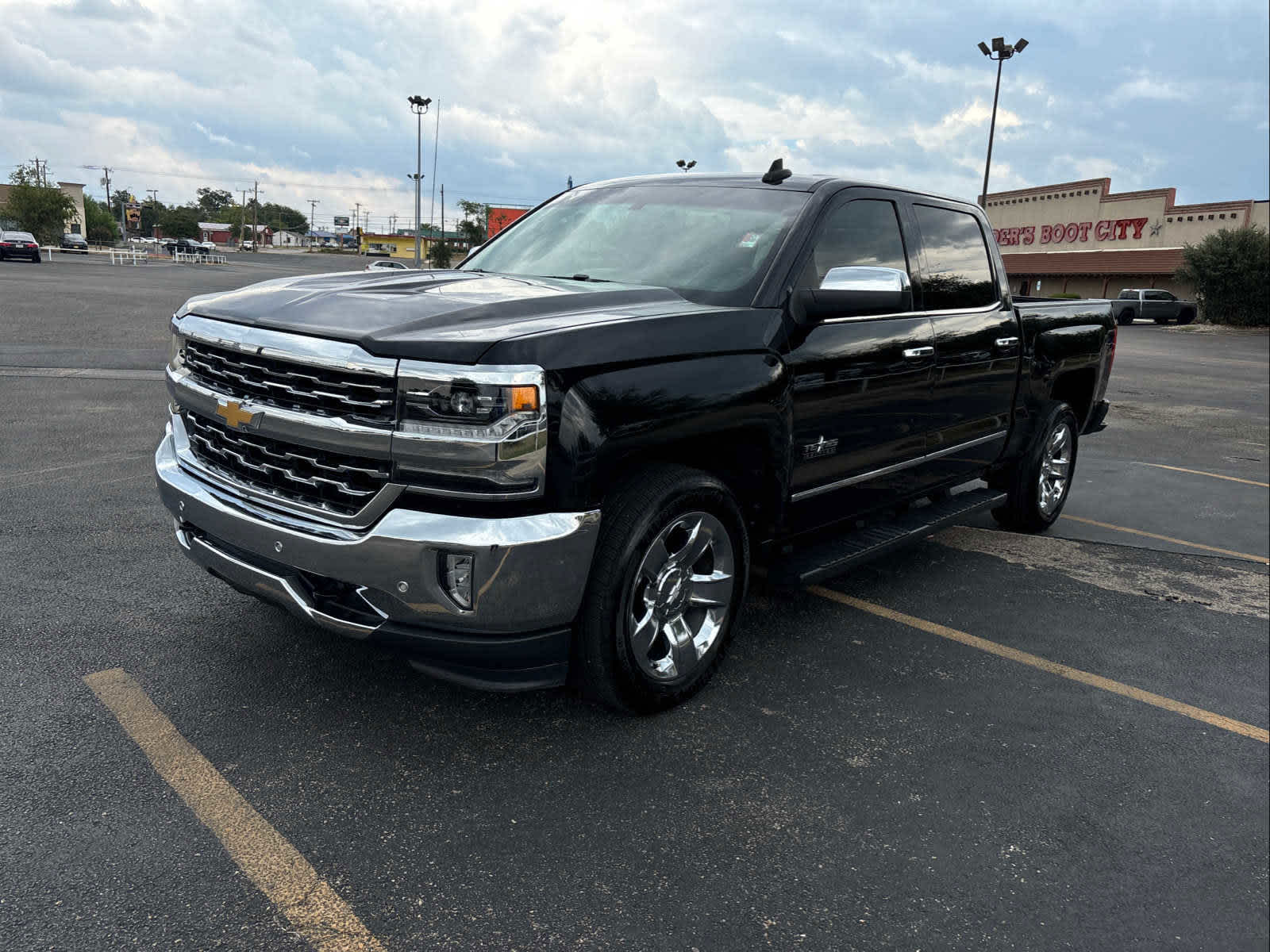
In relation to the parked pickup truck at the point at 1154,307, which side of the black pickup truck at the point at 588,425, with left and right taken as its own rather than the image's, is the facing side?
back

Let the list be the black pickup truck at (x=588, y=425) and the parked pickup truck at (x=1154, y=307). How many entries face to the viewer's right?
1

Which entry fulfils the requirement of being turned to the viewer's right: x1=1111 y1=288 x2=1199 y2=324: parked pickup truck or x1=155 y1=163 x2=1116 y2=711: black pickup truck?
the parked pickup truck

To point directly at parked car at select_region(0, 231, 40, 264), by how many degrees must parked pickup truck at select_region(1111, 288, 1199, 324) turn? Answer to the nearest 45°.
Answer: approximately 135° to its right

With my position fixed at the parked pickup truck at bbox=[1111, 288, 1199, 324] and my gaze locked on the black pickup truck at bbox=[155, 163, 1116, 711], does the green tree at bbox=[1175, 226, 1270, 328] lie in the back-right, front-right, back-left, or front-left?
back-left

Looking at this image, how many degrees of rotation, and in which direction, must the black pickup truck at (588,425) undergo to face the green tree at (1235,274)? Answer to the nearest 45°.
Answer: approximately 180°

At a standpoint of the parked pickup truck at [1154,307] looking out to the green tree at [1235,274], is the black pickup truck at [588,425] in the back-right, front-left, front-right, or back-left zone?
back-right

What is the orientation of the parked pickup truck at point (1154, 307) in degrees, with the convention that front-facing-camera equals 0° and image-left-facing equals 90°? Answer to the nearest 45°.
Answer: approximately 270°

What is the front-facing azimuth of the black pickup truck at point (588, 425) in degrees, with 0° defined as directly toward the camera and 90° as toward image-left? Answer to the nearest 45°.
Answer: approximately 45°

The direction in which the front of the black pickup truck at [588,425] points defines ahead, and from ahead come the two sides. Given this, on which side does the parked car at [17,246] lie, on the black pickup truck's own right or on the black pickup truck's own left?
on the black pickup truck's own right
